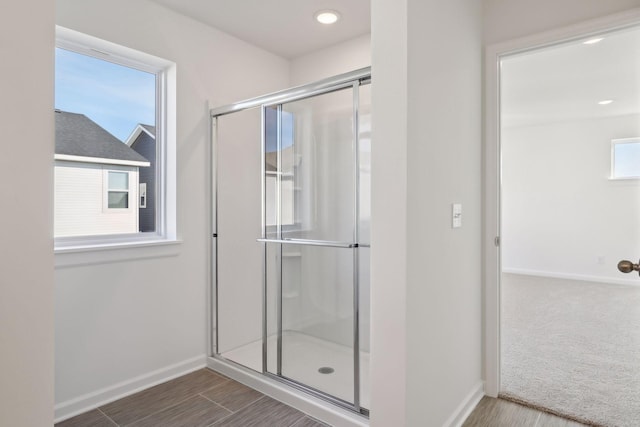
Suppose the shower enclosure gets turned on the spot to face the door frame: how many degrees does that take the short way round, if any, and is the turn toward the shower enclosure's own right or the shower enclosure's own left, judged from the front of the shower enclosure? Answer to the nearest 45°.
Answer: approximately 135° to the shower enclosure's own left

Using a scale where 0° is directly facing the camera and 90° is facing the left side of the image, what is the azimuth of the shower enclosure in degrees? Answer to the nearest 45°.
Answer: approximately 45°

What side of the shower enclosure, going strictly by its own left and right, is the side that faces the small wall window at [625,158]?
back
